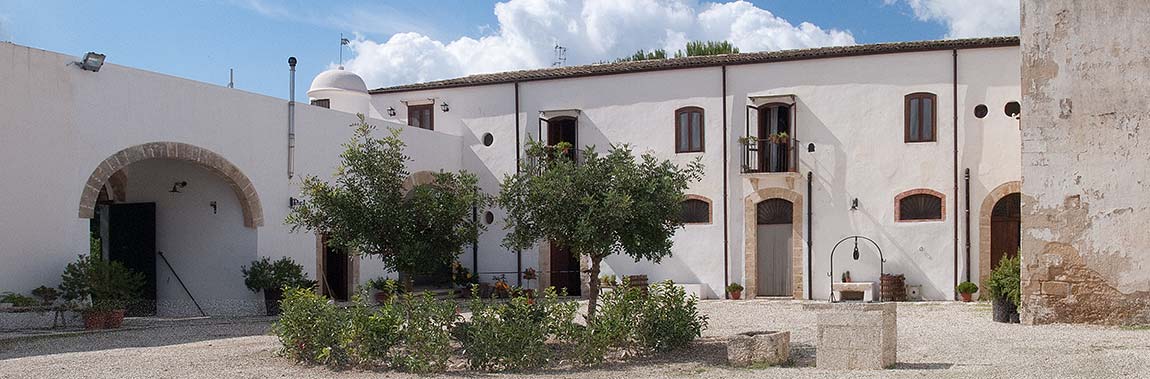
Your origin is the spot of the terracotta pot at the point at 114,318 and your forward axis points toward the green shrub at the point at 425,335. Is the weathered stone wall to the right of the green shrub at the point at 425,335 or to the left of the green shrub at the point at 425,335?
left

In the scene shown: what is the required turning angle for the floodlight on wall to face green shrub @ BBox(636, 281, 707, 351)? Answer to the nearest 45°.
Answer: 0° — it already faces it

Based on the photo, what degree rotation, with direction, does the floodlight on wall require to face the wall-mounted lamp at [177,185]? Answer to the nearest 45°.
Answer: approximately 135° to its left

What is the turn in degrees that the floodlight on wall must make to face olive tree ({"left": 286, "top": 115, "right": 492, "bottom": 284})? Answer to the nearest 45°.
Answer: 0° — it already faces it

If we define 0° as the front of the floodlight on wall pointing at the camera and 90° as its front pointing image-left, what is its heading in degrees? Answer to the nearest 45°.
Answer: approximately 315°

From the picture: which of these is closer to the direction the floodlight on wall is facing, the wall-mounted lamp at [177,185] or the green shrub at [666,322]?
the green shrub

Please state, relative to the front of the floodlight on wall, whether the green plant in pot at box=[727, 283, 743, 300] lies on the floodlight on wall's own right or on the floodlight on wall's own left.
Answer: on the floodlight on wall's own left

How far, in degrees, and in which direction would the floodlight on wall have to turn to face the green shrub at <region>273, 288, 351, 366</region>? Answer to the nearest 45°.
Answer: approximately 45° to its right
